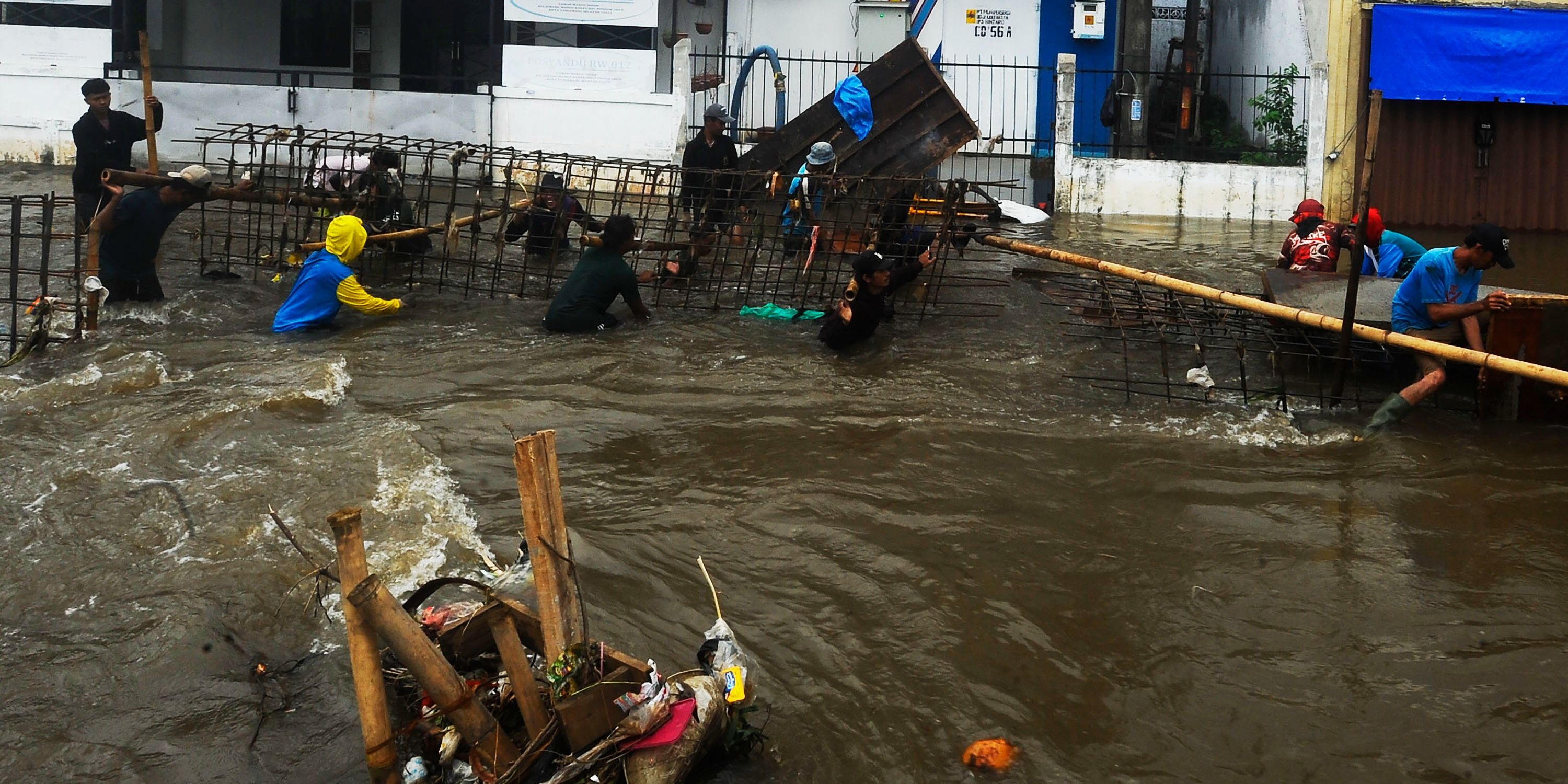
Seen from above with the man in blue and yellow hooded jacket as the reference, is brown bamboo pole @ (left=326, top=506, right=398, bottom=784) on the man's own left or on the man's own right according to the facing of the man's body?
on the man's own right

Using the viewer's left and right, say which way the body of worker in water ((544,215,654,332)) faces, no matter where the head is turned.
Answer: facing away from the viewer and to the right of the viewer

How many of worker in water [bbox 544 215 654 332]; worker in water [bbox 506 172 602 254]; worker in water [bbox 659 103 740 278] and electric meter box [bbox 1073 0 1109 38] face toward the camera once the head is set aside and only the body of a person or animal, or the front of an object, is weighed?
3

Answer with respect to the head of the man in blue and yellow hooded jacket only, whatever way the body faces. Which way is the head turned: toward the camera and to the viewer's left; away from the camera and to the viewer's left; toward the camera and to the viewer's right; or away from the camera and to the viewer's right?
away from the camera and to the viewer's right

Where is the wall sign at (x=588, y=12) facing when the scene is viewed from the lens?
facing the viewer

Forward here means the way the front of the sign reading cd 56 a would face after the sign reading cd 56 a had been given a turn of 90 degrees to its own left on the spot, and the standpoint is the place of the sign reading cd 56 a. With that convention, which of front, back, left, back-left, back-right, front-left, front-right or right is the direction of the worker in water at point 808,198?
right

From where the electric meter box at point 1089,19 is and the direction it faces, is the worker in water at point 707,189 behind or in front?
in front

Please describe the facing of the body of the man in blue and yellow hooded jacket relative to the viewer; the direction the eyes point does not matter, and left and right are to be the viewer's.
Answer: facing away from the viewer and to the right of the viewer

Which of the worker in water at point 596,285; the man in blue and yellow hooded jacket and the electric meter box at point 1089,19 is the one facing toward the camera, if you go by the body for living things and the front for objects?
the electric meter box

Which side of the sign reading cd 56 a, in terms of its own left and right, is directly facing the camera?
front

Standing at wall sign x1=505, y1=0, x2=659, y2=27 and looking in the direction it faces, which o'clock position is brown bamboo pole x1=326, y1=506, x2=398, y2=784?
The brown bamboo pole is roughly at 12 o'clock from the wall sign.
